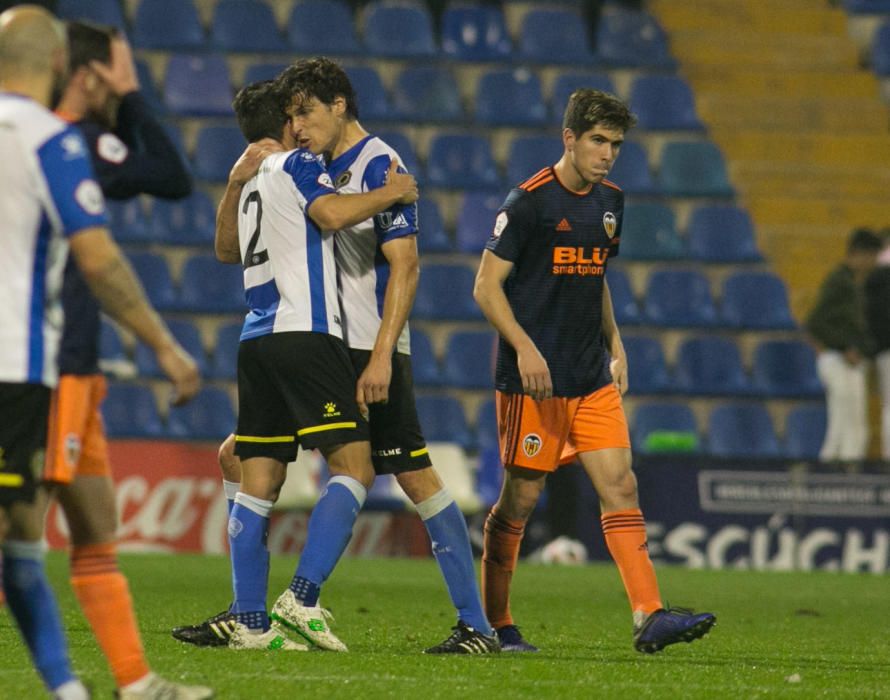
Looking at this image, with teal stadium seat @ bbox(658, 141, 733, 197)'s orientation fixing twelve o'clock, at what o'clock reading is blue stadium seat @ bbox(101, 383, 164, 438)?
blue stadium seat @ bbox(101, 383, 164, 438) is roughly at 2 o'clock from teal stadium seat @ bbox(658, 141, 733, 197).

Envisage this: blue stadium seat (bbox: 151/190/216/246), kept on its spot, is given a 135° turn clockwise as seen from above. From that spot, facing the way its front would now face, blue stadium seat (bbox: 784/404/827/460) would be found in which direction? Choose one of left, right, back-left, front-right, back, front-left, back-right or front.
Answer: back-right

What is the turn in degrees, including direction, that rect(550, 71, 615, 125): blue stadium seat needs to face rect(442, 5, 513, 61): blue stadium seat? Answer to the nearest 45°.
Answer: approximately 90° to its right
